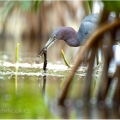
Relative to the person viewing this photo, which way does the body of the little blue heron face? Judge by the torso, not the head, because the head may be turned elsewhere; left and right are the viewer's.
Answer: facing to the left of the viewer
